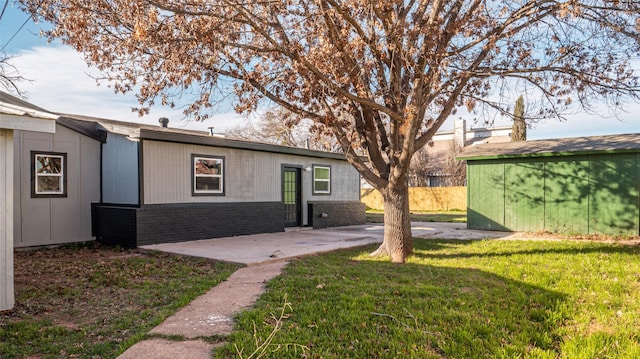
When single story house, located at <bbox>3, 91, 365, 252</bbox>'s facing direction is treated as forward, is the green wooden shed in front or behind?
in front

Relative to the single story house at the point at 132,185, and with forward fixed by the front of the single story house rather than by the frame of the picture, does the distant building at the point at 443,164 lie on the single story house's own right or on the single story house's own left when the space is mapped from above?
on the single story house's own left

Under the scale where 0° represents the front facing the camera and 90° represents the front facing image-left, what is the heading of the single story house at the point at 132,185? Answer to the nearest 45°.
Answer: approximately 315°

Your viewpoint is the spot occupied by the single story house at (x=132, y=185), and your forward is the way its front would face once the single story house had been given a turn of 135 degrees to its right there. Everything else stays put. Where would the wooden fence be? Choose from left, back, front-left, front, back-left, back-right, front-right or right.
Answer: back-right

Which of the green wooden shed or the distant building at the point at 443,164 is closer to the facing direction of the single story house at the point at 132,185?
the green wooden shed
